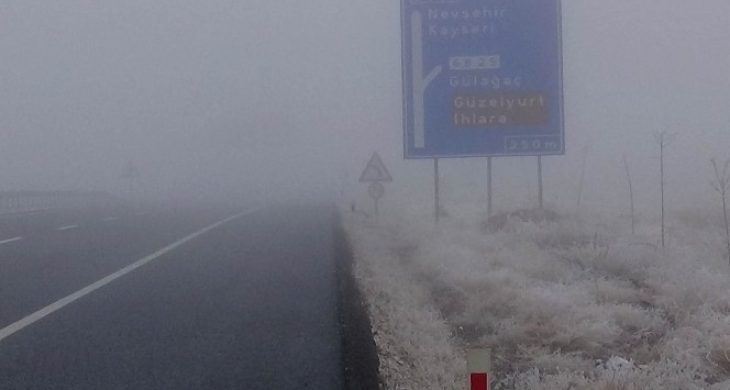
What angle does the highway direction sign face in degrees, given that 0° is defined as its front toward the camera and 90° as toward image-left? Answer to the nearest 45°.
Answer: approximately 0°

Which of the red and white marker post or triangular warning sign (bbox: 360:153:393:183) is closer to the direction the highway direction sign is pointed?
the red and white marker post

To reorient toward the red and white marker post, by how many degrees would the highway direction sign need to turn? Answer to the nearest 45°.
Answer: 0° — it already faces it

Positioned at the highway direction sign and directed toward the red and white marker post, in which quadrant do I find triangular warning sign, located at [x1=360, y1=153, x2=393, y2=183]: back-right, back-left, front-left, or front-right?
back-right

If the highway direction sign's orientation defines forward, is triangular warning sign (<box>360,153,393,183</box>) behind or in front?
behind
